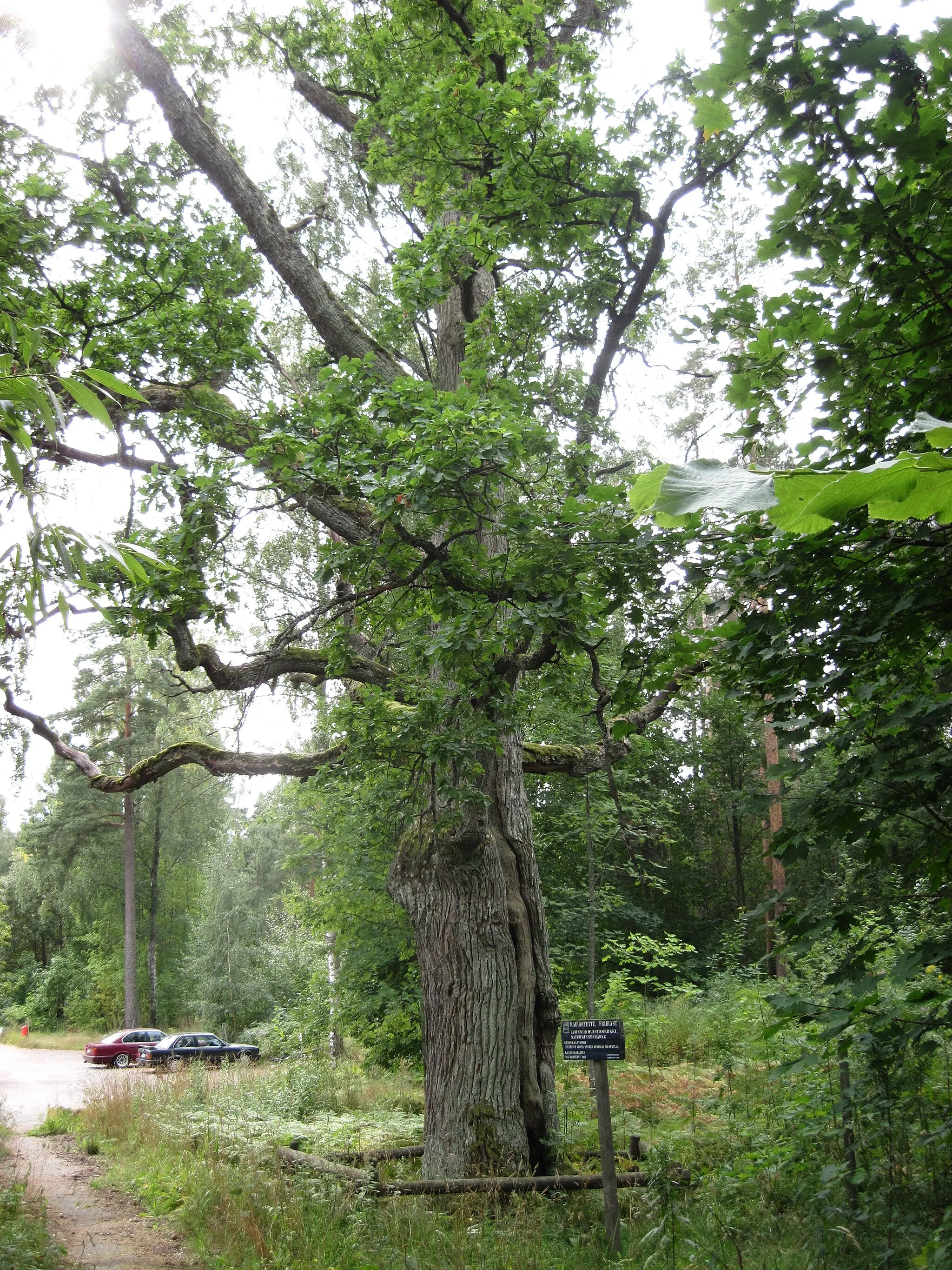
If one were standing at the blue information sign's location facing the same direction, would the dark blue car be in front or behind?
behind

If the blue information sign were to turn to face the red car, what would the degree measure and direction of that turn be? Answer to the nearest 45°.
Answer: approximately 135° to its right

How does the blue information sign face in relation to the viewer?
toward the camera
